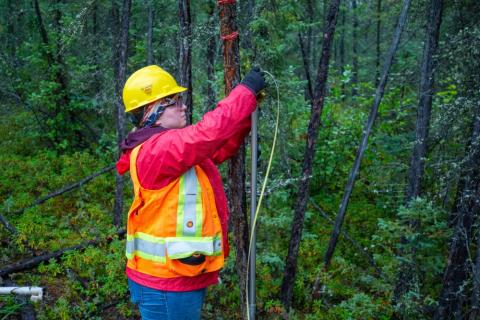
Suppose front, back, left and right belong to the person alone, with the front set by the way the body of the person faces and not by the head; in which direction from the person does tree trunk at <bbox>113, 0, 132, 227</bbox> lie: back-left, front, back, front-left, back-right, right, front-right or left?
left

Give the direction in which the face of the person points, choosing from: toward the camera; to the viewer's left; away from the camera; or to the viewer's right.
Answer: to the viewer's right

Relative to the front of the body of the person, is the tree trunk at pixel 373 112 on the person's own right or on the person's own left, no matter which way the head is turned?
on the person's own left

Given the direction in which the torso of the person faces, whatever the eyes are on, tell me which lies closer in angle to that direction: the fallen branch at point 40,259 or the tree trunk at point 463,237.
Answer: the tree trunk

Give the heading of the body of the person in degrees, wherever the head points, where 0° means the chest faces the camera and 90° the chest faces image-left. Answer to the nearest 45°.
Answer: approximately 270°

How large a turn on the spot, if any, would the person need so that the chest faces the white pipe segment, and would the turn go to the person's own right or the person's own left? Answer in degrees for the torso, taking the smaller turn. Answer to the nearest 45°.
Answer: approximately 135° to the person's own left

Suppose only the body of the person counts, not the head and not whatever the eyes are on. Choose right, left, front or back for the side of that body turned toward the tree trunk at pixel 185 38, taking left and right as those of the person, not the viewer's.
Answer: left
